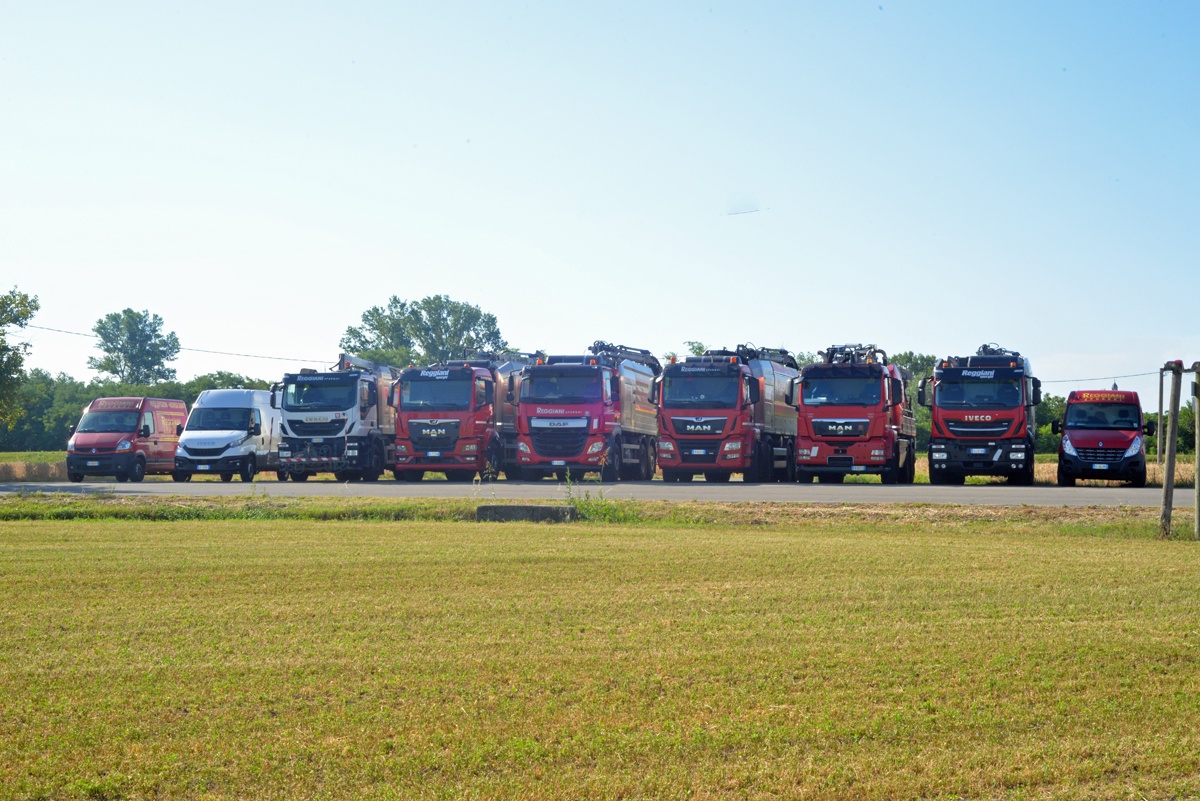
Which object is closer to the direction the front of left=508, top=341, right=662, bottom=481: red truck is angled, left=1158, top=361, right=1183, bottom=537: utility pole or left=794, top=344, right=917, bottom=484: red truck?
the utility pole

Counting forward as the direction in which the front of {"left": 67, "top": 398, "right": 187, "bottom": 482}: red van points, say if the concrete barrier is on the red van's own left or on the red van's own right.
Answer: on the red van's own left

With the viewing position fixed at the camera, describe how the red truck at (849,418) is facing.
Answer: facing the viewer

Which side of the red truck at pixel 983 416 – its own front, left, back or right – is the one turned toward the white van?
right

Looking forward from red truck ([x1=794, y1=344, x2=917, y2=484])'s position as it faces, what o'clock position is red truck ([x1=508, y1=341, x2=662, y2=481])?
red truck ([x1=508, y1=341, x2=662, y2=481]) is roughly at 3 o'clock from red truck ([x1=794, y1=344, x2=917, y2=484]).

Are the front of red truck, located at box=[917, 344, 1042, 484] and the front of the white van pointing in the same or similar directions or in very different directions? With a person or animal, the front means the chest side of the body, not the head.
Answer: same or similar directions

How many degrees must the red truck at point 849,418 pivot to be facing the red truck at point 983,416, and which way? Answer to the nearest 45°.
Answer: approximately 90° to its left

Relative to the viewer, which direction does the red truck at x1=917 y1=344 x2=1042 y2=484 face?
toward the camera

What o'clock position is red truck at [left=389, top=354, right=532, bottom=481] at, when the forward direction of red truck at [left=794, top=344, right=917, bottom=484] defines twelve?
red truck at [left=389, top=354, right=532, bottom=481] is roughly at 3 o'clock from red truck at [left=794, top=344, right=917, bottom=484].

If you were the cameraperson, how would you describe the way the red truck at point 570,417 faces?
facing the viewer and to the left of the viewer

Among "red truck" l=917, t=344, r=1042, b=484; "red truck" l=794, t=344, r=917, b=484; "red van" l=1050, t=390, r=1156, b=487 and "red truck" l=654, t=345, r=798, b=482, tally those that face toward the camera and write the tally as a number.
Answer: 4

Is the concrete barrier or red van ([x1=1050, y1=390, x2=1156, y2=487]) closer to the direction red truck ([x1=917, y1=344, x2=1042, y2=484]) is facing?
the concrete barrier

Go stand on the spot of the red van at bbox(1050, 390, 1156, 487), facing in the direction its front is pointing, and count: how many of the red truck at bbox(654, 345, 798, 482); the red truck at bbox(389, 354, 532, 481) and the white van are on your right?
3

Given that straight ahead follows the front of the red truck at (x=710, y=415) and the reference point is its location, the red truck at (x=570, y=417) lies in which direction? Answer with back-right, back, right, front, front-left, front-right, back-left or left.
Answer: right

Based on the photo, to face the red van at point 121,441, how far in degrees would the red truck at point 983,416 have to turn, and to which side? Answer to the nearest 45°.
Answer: approximately 90° to its right

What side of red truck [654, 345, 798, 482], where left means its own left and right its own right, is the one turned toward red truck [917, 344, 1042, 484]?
left

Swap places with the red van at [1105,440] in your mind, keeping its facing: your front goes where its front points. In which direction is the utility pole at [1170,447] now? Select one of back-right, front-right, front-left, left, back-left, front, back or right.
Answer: front

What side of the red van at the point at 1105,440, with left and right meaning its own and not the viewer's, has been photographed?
front
